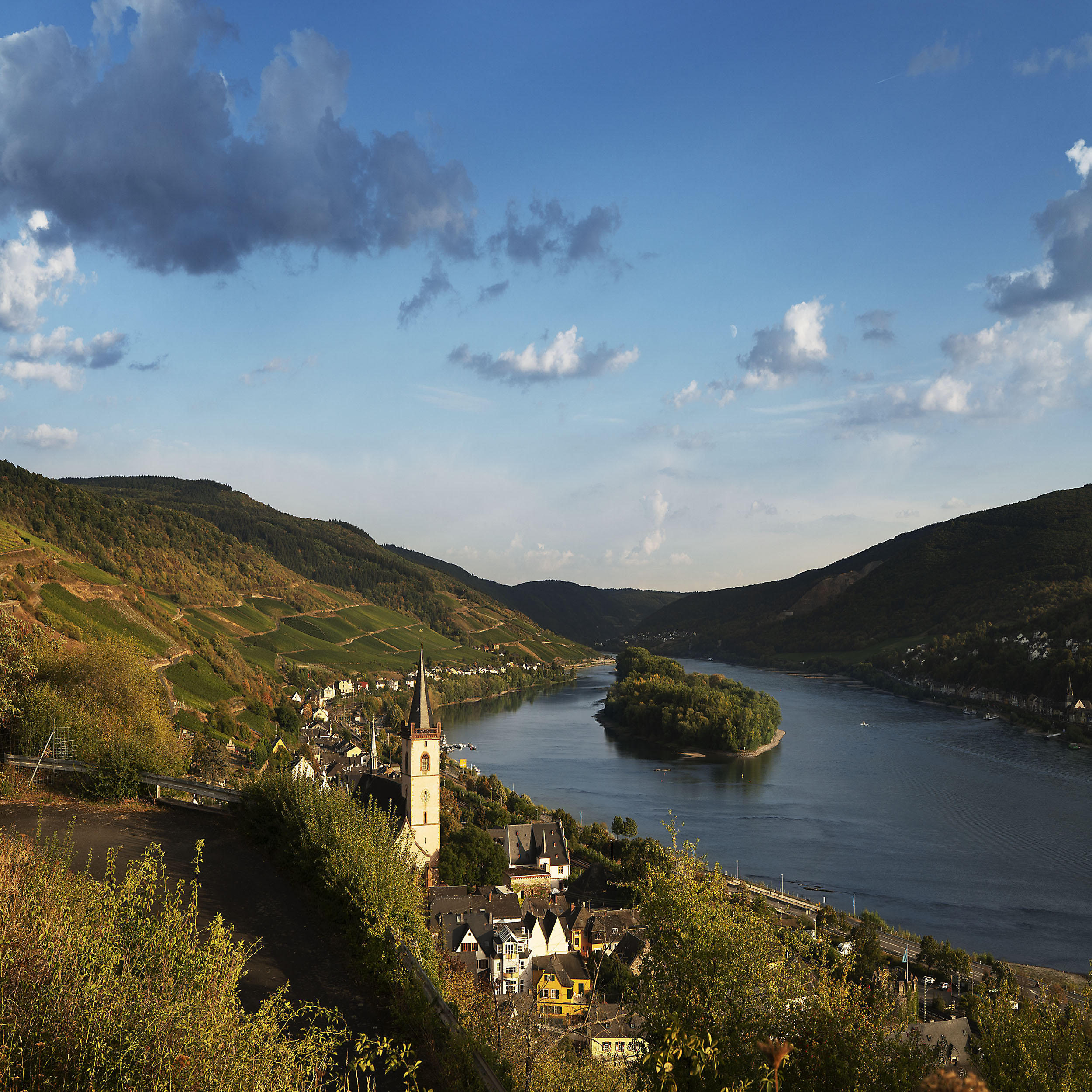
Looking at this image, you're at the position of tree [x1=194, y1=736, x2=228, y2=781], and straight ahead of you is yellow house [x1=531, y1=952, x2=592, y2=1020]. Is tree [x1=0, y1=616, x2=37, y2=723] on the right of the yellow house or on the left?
right

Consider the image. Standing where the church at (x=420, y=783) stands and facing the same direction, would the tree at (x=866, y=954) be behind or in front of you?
in front

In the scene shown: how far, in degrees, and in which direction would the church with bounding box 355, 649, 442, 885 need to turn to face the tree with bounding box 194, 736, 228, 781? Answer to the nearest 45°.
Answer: approximately 180°

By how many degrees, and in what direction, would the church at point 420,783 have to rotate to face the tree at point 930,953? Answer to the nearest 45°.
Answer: approximately 45° to its left

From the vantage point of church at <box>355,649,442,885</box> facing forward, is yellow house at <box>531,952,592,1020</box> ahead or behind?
ahead

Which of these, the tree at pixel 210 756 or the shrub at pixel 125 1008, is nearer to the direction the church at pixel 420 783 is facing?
the shrub

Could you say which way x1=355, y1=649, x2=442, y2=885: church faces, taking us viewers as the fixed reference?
facing the viewer and to the right of the viewer
